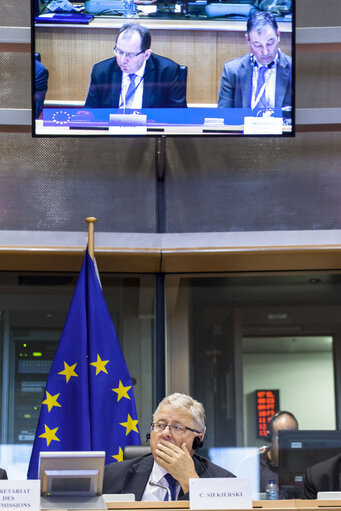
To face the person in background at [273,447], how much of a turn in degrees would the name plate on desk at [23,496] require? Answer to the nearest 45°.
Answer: approximately 135° to its left

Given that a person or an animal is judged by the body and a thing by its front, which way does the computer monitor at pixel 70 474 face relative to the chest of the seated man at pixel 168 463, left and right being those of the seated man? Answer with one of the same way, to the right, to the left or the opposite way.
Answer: the opposite way

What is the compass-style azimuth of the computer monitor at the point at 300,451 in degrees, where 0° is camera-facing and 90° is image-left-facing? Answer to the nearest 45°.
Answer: approximately 180°

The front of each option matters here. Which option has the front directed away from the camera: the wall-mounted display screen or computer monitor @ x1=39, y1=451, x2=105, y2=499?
the computer monitor

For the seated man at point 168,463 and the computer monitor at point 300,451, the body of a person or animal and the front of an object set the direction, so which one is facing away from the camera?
the computer monitor

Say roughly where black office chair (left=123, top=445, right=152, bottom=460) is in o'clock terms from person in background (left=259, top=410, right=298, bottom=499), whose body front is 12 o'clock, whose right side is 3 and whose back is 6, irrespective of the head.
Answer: The black office chair is roughly at 2 o'clock from the person in background.

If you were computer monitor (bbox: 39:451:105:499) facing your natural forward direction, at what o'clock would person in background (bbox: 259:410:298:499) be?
The person in background is roughly at 1 o'clock from the computer monitor.

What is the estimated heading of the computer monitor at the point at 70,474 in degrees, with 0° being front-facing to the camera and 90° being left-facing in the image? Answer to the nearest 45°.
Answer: approximately 180°

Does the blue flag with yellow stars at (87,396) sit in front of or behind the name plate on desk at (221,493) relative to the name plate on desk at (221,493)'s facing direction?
behind

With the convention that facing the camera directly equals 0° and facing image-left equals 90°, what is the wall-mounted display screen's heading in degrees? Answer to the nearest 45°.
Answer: approximately 0°
